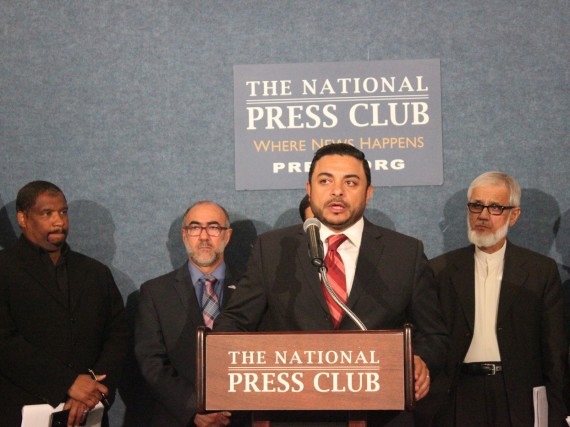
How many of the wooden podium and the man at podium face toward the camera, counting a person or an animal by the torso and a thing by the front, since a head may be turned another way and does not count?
2

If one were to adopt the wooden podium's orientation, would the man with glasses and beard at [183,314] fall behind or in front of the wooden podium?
behind

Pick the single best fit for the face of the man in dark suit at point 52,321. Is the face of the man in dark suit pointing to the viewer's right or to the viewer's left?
to the viewer's right

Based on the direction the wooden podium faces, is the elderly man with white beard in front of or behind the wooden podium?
behind

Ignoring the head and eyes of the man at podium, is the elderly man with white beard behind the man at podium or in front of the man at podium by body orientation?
behind

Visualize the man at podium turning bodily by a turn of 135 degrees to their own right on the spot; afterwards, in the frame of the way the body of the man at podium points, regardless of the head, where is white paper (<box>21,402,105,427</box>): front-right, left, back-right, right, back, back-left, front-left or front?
front

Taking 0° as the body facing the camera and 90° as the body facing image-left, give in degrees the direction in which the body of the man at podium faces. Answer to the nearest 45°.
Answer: approximately 0°
